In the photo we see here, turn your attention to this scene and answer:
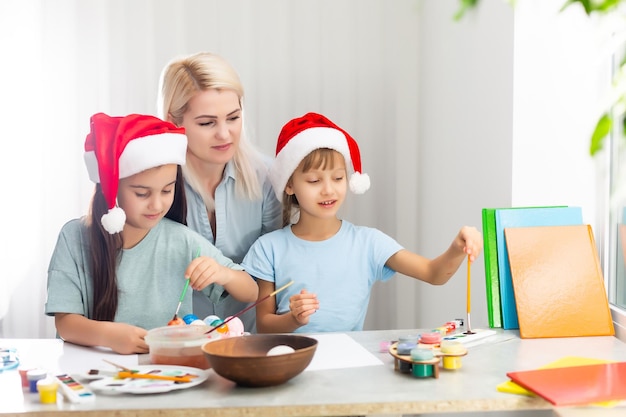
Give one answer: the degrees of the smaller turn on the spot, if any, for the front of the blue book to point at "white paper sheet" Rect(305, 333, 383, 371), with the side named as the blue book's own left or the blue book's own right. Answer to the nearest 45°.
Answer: approximately 45° to the blue book's own right

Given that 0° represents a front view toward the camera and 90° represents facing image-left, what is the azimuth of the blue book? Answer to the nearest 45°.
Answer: approximately 0°

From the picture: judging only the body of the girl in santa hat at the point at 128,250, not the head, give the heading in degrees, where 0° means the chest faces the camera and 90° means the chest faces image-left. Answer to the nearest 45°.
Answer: approximately 315°

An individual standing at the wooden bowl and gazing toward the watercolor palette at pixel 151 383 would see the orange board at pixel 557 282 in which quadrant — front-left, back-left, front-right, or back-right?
back-right

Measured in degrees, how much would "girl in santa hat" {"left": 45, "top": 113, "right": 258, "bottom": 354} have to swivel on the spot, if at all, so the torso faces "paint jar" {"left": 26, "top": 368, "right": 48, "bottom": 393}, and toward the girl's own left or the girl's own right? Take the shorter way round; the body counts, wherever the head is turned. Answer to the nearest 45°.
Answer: approximately 45° to the girl's own right
